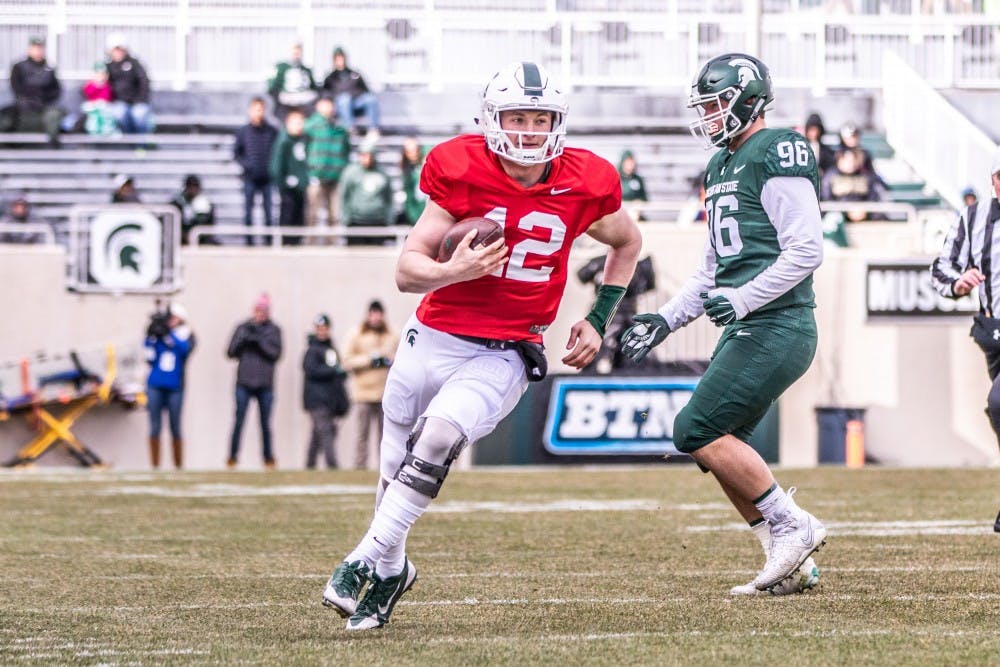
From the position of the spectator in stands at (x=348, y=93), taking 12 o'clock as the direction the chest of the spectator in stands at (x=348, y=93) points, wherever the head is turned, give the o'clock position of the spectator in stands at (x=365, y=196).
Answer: the spectator in stands at (x=365, y=196) is roughly at 12 o'clock from the spectator in stands at (x=348, y=93).

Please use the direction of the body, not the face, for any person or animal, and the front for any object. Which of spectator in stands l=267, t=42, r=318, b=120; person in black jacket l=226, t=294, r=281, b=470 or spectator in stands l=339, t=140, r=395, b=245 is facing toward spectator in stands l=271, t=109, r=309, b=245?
spectator in stands l=267, t=42, r=318, b=120

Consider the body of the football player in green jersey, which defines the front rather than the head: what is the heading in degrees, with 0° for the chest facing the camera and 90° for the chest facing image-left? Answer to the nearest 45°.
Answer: approximately 45°

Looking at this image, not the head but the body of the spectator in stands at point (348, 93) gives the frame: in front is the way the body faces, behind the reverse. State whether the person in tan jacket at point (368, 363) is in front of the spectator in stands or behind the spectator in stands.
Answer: in front

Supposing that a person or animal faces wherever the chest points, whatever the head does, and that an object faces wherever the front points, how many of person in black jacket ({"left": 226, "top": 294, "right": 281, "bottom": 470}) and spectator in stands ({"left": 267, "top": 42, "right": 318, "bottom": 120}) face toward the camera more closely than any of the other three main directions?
2

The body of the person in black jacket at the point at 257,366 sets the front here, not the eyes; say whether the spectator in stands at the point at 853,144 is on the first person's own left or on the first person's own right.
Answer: on the first person's own left

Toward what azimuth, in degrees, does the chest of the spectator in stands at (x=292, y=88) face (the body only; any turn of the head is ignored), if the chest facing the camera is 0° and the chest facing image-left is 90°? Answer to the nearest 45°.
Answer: approximately 0°

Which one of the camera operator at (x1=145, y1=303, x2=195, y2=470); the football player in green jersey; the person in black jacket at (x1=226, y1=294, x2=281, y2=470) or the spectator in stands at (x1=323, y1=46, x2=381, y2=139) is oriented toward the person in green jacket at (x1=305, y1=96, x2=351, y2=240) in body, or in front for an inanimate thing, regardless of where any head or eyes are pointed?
the spectator in stands
